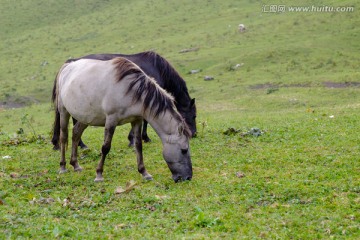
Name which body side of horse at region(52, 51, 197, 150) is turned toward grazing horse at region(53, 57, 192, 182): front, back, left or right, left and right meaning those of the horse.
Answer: right

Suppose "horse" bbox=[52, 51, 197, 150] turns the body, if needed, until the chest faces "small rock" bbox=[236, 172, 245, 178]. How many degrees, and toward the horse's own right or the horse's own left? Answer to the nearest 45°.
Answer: approximately 90° to the horse's own right

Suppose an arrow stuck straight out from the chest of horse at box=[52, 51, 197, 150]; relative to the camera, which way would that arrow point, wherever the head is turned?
to the viewer's right
